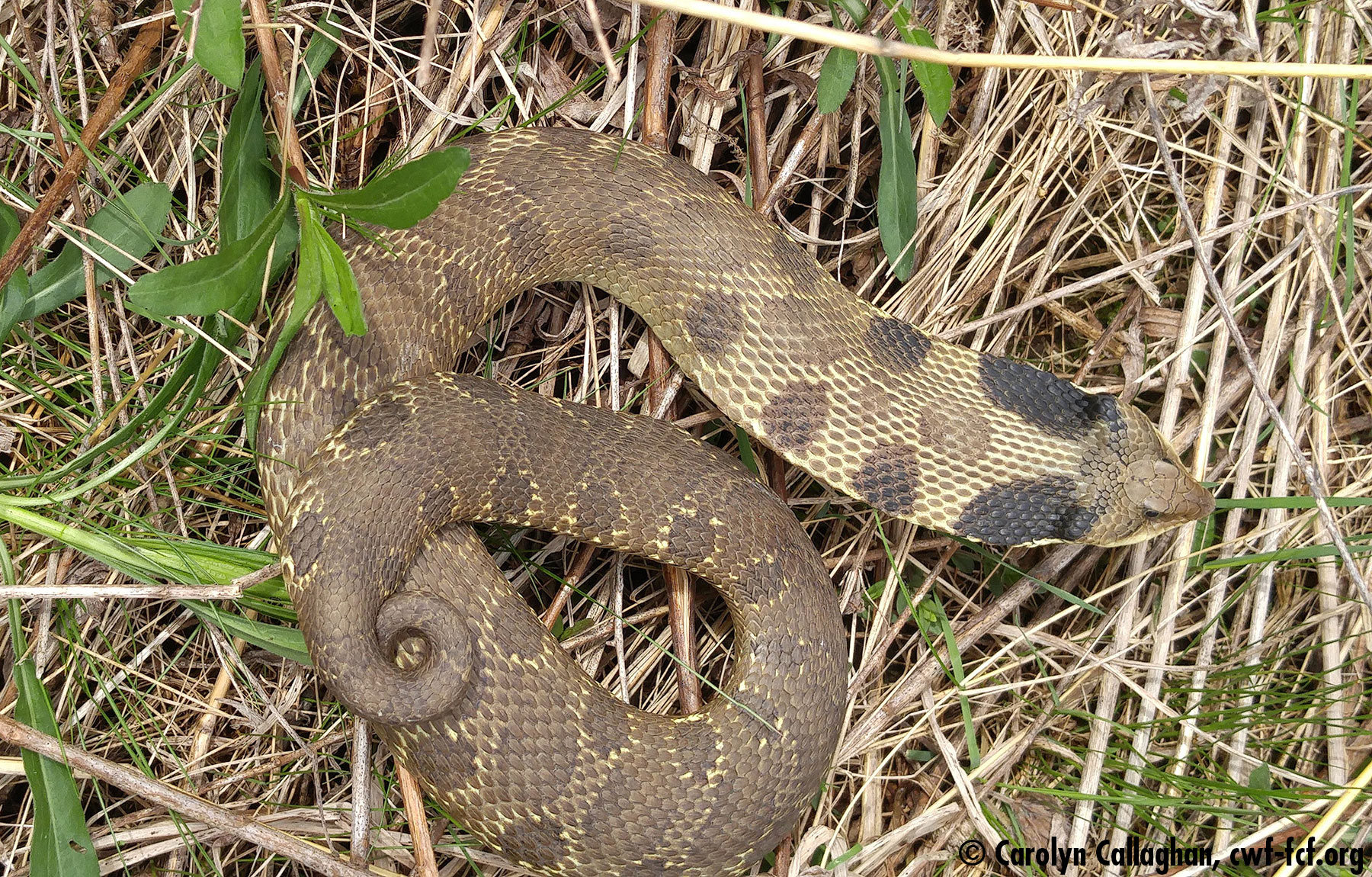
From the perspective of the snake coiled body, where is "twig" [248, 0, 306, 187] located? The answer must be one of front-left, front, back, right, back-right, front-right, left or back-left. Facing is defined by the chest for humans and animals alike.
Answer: back

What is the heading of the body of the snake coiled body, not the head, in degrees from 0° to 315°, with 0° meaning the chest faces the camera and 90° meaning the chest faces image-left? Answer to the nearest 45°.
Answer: approximately 270°

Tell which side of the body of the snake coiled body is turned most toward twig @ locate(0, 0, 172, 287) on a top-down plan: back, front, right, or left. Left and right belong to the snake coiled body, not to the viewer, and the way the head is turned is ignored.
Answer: back

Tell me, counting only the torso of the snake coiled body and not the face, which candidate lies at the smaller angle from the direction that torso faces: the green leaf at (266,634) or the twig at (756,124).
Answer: the twig

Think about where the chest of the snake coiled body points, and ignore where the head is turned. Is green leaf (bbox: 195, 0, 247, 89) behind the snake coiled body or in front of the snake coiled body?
behind

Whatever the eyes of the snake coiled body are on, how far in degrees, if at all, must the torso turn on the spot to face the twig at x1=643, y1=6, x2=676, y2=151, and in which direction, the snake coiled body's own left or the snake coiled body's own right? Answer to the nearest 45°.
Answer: approximately 90° to the snake coiled body's own left

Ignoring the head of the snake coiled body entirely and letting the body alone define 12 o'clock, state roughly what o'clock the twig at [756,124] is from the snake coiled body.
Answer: The twig is roughly at 9 o'clock from the snake coiled body.

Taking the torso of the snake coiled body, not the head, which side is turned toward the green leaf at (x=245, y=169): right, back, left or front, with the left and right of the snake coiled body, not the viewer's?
back

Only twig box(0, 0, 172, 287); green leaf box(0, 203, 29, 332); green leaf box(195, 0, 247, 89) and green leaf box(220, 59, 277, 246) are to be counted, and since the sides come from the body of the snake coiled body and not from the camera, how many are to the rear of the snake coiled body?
4
